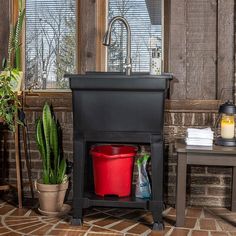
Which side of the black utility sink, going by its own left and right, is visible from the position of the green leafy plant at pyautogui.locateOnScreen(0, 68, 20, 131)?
right

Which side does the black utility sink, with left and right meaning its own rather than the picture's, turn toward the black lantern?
left

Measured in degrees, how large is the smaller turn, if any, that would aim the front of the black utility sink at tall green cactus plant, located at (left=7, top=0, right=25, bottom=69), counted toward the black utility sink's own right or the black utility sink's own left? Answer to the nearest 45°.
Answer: approximately 135° to the black utility sink's own right

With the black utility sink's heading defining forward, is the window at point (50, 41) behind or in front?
behind

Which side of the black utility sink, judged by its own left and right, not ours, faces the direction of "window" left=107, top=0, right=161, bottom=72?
back

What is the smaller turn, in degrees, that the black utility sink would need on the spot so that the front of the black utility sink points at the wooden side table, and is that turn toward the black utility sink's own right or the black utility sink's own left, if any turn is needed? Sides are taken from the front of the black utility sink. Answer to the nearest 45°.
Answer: approximately 90° to the black utility sink's own left

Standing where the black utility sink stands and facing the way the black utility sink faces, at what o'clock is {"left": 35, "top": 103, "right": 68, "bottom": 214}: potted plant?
The potted plant is roughly at 4 o'clock from the black utility sink.

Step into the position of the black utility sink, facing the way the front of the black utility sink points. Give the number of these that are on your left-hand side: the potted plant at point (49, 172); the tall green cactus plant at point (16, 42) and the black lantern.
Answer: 1

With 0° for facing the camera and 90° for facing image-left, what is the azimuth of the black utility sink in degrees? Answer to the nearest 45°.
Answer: approximately 0°
